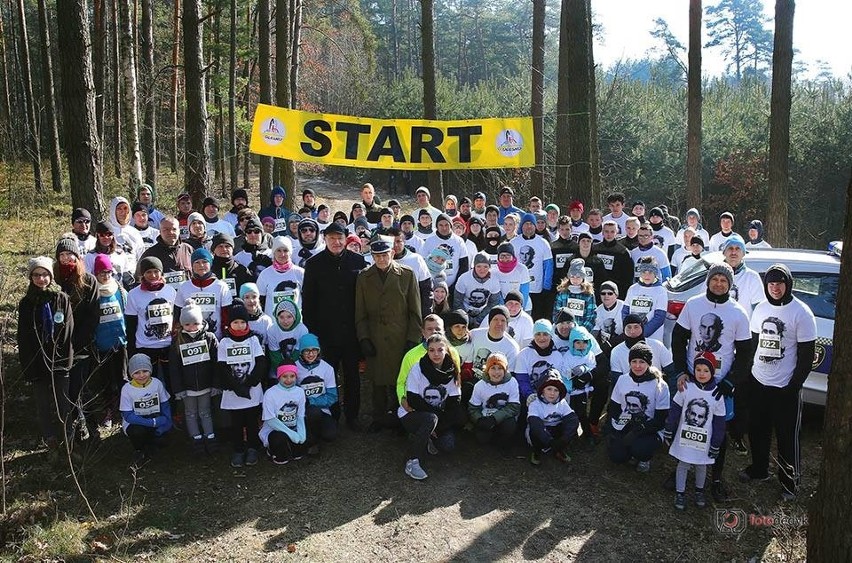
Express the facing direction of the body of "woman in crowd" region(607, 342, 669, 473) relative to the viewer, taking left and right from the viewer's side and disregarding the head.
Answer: facing the viewer

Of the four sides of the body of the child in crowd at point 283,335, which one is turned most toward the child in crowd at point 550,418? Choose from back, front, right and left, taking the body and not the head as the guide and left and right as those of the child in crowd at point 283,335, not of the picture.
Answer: left

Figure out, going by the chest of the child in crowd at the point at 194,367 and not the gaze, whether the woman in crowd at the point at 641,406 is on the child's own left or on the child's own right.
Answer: on the child's own left

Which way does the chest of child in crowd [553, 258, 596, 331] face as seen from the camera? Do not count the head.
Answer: toward the camera

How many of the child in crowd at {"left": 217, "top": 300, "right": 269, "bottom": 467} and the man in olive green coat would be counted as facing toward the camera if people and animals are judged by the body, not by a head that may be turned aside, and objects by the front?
2

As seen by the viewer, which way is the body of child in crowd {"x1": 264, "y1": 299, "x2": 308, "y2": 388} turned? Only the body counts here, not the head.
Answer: toward the camera

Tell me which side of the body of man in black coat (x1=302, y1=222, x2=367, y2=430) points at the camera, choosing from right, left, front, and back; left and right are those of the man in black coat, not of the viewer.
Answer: front

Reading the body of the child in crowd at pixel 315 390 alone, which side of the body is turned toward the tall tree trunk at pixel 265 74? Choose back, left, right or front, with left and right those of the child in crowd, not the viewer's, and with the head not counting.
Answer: back

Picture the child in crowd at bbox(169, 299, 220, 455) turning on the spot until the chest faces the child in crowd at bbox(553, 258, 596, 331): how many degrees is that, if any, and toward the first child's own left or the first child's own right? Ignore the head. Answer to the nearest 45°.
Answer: approximately 90° to the first child's own left

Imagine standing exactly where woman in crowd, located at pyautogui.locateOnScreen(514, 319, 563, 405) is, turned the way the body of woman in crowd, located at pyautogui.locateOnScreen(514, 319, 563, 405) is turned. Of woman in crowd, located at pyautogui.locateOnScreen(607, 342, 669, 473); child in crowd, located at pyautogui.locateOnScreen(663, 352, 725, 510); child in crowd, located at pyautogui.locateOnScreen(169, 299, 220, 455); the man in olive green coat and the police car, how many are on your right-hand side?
2

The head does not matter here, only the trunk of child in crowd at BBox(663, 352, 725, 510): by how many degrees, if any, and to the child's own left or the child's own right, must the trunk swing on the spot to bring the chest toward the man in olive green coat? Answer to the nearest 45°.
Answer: approximately 90° to the child's own right

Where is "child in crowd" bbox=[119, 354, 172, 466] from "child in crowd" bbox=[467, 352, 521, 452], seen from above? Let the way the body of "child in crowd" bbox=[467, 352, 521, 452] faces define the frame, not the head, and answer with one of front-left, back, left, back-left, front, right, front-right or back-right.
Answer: right
